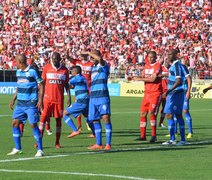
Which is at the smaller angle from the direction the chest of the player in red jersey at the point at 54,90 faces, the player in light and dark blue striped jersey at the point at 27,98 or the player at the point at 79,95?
the player in light and dark blue striped jersey

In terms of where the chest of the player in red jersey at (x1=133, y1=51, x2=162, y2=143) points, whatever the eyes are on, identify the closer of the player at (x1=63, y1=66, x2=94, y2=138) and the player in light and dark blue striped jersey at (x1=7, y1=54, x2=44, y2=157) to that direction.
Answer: the player in light and dark blue striped jersey

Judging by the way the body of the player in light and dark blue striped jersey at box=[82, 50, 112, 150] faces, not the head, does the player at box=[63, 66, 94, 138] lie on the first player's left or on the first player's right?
on the first player's right

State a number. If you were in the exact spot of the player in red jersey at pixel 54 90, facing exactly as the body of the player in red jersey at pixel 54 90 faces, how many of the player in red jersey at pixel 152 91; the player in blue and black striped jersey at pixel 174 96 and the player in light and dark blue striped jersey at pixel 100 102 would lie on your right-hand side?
0

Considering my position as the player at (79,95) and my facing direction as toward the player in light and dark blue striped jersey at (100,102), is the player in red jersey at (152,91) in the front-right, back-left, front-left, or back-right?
front-left

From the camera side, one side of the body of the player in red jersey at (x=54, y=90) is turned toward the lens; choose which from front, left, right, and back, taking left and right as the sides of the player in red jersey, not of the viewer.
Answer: front

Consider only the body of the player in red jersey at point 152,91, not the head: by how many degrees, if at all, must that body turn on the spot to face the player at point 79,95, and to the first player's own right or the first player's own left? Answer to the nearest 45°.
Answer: approximately 45° to the first player's own right

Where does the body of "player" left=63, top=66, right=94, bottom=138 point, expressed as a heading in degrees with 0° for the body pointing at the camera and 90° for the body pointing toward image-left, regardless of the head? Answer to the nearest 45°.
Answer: approximately 90°

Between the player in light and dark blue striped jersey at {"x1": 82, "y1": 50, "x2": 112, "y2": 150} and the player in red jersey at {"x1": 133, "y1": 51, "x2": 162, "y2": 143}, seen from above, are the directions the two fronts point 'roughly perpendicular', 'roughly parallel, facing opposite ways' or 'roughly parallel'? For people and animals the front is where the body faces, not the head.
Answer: roughly parallel

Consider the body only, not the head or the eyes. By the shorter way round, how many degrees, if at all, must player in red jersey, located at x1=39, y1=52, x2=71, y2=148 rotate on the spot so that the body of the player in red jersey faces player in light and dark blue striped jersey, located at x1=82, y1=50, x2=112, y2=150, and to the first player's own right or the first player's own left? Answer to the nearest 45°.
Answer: approximately 45° to the first player's own left

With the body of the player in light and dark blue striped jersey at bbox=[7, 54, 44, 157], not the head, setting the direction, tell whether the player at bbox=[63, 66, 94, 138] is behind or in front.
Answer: behind

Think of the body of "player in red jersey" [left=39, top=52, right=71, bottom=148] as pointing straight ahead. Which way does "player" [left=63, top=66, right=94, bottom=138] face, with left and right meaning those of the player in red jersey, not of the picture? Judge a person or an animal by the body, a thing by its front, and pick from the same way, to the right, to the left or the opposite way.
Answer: to the right
